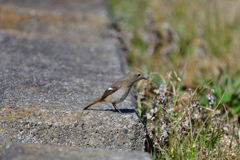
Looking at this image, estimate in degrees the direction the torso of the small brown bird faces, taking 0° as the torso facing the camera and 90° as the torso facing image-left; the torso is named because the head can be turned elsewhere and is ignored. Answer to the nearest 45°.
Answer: approximately 270°
